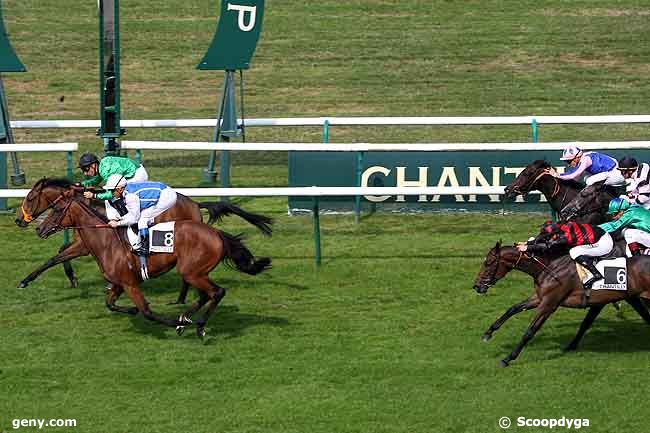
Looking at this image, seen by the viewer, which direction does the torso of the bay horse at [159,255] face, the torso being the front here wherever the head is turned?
to the viewer's left

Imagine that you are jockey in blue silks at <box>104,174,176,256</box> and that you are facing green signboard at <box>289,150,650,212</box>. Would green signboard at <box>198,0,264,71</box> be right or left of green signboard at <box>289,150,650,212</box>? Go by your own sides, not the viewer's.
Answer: left

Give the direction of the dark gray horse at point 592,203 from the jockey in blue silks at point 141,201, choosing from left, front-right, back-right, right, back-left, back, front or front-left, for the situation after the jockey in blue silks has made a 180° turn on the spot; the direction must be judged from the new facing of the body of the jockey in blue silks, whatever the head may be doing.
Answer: front

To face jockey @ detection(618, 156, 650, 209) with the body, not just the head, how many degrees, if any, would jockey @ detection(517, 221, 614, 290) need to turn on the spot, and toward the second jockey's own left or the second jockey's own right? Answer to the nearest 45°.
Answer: approximately 135° to the second jockey's own right

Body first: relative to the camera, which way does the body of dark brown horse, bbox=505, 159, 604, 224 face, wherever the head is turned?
to the viewer's left

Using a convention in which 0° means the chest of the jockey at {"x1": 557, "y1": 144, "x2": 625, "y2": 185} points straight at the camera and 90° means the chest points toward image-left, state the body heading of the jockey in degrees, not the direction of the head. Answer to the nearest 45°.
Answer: approximately 90°

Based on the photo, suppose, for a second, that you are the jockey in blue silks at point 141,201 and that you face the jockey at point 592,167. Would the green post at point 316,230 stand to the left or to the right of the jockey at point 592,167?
left

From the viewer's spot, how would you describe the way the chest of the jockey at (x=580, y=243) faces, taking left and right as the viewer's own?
facing to the left of the viewer

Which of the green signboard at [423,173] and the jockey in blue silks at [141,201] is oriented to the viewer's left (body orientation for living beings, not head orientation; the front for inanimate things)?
the jockey in blue silks

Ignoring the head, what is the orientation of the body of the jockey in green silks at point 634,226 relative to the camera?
to the viewer's left

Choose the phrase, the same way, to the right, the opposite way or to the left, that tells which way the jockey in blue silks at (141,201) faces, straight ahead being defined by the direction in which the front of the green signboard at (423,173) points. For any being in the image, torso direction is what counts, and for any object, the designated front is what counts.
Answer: to the right

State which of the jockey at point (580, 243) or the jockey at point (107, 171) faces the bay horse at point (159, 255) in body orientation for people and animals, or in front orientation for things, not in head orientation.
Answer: the jockey at point (580, 243)

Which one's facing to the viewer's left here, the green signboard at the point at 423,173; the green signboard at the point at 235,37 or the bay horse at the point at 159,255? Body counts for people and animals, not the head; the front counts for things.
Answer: the bay horse

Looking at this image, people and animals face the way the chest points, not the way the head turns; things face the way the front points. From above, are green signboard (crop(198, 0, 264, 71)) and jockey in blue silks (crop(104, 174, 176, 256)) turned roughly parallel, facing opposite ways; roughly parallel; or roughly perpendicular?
roughly perpendicular
